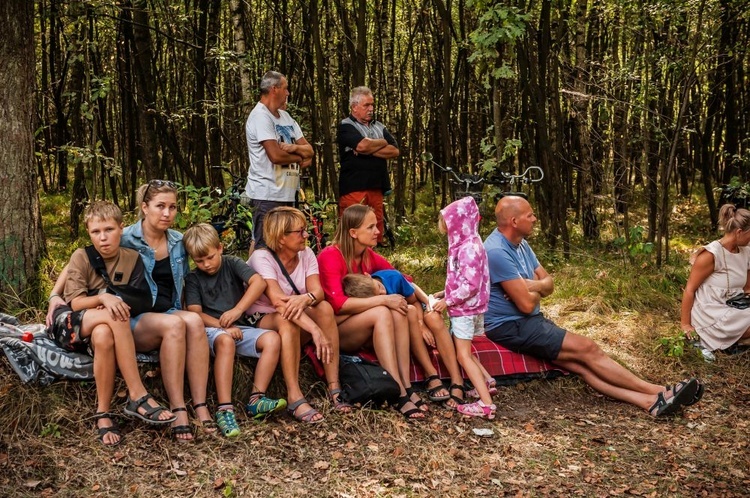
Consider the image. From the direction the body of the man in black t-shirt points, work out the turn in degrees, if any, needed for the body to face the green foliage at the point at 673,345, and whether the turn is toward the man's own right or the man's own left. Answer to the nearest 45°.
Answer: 0° — they already face it

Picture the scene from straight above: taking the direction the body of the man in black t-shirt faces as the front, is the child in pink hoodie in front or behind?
in front

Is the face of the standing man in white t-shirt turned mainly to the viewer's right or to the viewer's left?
to the viewer's right

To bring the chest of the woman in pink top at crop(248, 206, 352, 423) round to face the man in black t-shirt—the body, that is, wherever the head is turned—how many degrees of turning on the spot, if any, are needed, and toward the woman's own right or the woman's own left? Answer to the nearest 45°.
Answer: approximately 135° to the woman's own left

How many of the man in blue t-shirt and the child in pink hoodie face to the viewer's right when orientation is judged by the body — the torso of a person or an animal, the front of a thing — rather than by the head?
1

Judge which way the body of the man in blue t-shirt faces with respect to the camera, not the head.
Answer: to the viewer's right
